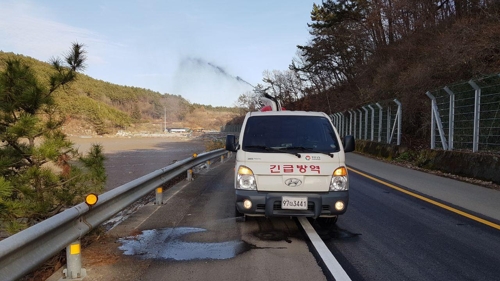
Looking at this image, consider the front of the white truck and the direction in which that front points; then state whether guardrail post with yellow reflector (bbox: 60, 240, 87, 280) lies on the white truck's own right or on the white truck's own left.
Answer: on the white truck's own right

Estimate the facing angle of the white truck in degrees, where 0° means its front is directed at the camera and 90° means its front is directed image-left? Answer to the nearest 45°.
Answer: approximately 0°
